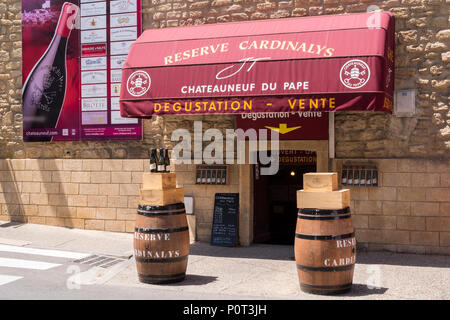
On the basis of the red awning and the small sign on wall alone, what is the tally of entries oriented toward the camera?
2

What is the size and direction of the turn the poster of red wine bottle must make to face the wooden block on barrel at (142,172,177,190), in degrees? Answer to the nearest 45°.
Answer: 0° — it already faces it

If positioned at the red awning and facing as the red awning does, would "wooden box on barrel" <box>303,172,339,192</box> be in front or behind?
in front

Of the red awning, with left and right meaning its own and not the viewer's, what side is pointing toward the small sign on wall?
left

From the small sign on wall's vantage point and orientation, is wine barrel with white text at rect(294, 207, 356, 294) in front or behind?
in front

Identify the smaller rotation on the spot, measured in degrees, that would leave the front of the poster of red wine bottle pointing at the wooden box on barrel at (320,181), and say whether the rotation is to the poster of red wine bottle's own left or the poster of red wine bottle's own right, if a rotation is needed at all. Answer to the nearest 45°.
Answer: approximately 45° to the poster of red wine bottle's own left

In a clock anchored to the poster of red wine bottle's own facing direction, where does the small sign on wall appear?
The small sign on wall is roughly at 10 o'clock from the poster of red wine bottle.

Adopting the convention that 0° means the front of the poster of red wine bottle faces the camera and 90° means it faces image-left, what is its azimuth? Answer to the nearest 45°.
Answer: approximately 0°

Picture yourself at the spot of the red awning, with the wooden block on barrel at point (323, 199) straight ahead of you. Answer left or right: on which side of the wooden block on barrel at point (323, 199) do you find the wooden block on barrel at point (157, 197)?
right

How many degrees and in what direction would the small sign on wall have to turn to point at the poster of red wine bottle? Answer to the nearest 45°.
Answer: approximately 90° to its right
